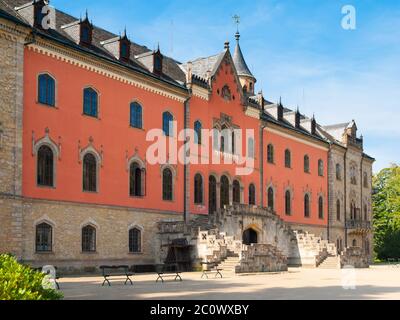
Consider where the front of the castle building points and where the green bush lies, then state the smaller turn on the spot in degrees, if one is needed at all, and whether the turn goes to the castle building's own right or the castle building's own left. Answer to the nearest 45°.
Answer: approximately 45° to the castle building's own right

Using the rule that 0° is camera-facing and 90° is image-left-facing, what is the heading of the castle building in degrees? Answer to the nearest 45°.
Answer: approximately 315°
